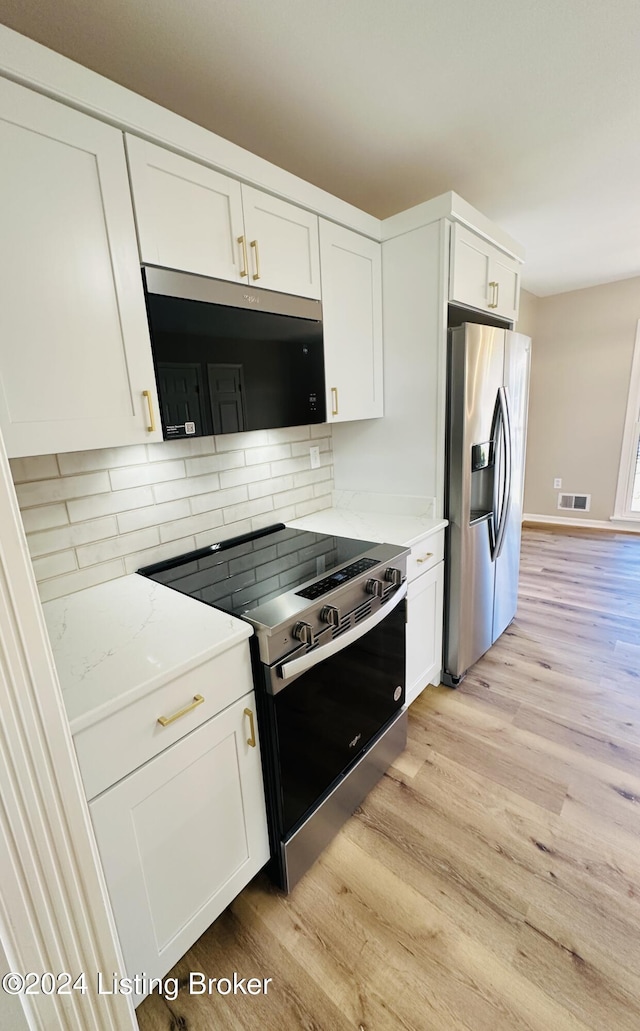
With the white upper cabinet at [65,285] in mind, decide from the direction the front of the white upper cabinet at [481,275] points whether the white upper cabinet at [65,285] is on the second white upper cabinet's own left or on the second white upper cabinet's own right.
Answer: on the second white upper cabinet's own right

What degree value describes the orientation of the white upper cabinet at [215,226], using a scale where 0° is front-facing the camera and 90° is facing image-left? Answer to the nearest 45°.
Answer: approximately 315°

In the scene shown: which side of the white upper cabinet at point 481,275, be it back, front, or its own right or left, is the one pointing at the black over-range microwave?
right

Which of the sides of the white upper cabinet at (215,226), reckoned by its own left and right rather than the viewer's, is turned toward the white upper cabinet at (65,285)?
right

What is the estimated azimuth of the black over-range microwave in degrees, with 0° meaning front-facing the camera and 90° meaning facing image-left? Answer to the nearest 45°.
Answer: approximately 315°

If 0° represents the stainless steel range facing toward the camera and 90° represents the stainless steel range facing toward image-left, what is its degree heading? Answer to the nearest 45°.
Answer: approximately 315°

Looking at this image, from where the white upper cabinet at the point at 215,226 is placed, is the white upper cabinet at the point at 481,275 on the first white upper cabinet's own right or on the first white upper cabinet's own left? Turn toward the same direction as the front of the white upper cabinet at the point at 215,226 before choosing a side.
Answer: on the first white upper cabinet's own left

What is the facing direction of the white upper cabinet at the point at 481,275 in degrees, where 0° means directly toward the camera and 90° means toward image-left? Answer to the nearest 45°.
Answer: approximately 315°

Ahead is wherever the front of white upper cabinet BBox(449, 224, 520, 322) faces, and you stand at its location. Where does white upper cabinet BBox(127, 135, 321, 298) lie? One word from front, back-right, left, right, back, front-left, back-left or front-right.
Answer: right
